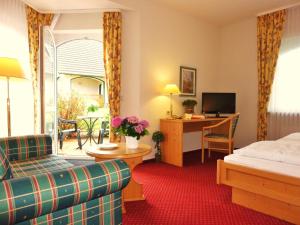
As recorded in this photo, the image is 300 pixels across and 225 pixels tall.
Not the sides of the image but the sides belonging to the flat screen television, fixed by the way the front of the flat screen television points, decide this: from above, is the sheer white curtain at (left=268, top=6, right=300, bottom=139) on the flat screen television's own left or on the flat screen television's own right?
on the flat screen television's own left

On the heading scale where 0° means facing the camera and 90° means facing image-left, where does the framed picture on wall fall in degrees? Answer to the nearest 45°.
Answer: approximately 315°

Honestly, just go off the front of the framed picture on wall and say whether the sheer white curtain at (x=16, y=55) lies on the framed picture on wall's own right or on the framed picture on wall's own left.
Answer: on the framed picture on wall's own right

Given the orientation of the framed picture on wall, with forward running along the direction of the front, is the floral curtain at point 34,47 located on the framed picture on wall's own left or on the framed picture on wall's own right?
on the framed picture on wall's own right

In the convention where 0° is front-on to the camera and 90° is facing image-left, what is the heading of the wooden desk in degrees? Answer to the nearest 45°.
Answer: approximately 315°

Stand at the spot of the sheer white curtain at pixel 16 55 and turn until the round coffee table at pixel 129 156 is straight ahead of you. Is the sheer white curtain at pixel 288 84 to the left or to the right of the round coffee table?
left

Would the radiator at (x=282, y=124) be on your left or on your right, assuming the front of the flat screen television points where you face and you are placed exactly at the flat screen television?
on your left

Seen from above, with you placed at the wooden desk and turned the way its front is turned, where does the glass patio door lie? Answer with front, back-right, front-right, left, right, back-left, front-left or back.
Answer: back-right
